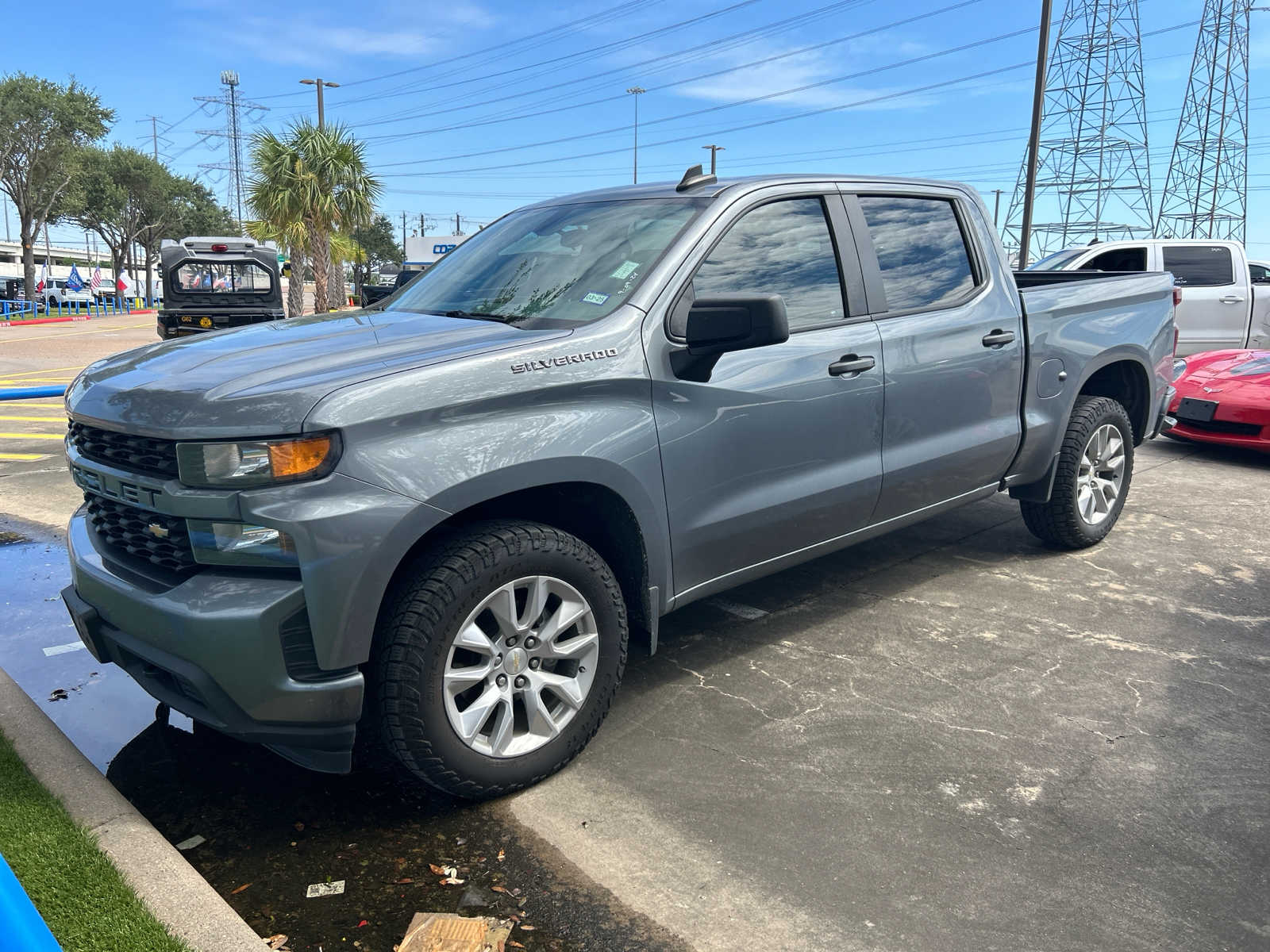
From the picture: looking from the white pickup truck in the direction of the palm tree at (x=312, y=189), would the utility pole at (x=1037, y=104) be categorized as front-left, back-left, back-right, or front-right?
front-right

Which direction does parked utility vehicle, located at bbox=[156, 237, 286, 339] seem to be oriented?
away from the camera

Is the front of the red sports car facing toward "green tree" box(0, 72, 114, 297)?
no

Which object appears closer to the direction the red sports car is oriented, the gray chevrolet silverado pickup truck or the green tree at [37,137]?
the gray chevrolet silverado pickup truck

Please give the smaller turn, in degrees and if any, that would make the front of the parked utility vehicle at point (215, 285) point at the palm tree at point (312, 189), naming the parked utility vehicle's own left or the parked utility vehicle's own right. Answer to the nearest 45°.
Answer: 0° — it already faces it

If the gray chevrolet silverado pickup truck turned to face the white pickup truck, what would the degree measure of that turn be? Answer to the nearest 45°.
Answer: approximately 180°

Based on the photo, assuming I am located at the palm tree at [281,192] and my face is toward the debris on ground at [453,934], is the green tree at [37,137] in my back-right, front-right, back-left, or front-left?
back-right

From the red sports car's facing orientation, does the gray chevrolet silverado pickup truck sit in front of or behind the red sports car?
in front

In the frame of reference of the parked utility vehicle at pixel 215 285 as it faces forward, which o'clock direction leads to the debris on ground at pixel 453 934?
The debris on ground is roughly at 6 o'clock from the parked utility vehicle.

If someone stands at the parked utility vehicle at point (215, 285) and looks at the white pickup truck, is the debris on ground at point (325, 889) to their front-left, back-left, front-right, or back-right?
front-right

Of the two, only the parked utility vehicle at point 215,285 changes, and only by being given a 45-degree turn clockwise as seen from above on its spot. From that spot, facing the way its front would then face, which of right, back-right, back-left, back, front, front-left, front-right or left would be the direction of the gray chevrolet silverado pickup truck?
back-right

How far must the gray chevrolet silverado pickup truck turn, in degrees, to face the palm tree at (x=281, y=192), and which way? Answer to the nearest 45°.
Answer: approximately 135° to its right

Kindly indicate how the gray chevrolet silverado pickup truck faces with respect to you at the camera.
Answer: facing the viewer and to the left of the viewer

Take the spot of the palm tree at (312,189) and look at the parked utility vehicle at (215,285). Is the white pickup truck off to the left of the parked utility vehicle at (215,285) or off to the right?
left

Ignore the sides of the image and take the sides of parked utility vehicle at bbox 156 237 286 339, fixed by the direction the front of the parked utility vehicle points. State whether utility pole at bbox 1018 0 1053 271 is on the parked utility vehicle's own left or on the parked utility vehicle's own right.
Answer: on the parked utility vehicle's own right

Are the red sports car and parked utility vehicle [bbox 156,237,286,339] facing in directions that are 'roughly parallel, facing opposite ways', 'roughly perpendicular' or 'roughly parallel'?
roughly perpendicular

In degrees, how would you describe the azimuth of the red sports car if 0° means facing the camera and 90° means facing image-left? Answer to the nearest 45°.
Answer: approximately 45°

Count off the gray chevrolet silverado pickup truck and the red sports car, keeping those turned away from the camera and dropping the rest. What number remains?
0
